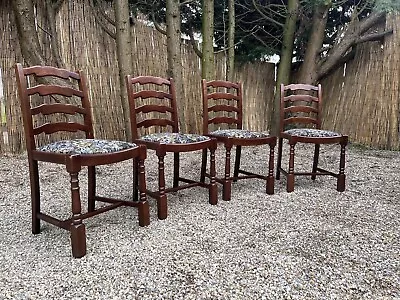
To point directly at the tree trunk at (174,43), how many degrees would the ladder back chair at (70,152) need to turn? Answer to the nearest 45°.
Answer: approximately 90° to its left

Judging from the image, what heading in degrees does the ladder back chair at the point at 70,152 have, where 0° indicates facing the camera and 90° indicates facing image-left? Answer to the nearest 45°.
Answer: approximately 315°

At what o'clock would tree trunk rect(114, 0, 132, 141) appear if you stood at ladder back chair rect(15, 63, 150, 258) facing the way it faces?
The tree trunk is roughly at 8 o'clock from the ladder back chair.

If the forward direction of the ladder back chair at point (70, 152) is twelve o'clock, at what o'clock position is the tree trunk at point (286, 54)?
The tree trunk is roughly at 9 o'clock from the ladder back chair.

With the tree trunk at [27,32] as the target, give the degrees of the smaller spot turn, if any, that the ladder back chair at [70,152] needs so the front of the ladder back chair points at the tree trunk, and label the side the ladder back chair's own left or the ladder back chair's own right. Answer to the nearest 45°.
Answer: approximately 135° to the ladder back chair's own left

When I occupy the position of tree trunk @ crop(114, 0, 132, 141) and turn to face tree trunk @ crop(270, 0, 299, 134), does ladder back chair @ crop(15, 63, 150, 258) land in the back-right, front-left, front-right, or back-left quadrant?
back-right
